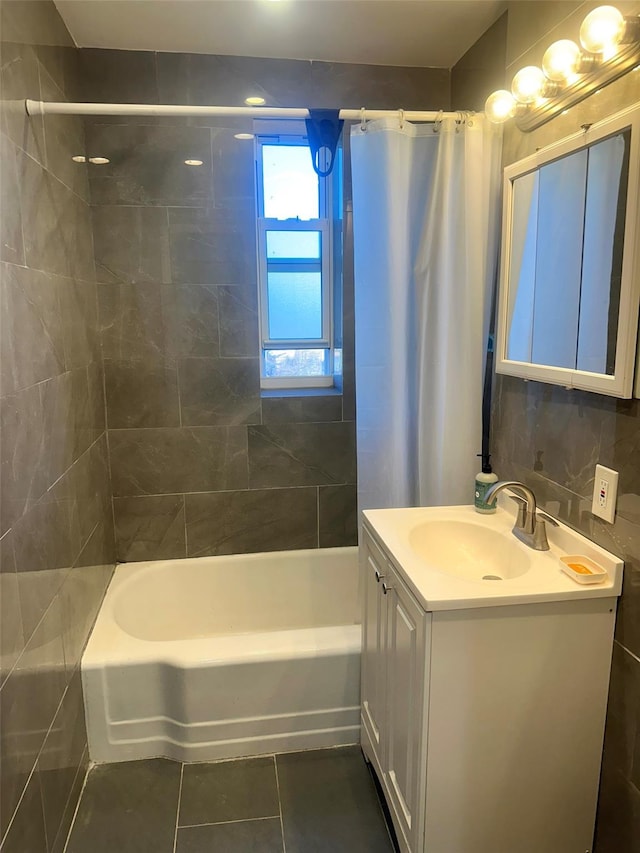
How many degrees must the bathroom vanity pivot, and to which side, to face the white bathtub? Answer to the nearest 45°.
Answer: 0° — it already faces it

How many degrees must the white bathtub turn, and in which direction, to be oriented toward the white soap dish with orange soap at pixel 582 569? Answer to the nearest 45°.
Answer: approximately 45° to its left

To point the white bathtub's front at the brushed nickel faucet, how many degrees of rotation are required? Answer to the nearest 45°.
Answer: approximately 45° to its left

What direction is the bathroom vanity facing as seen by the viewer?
to the viewer's left
